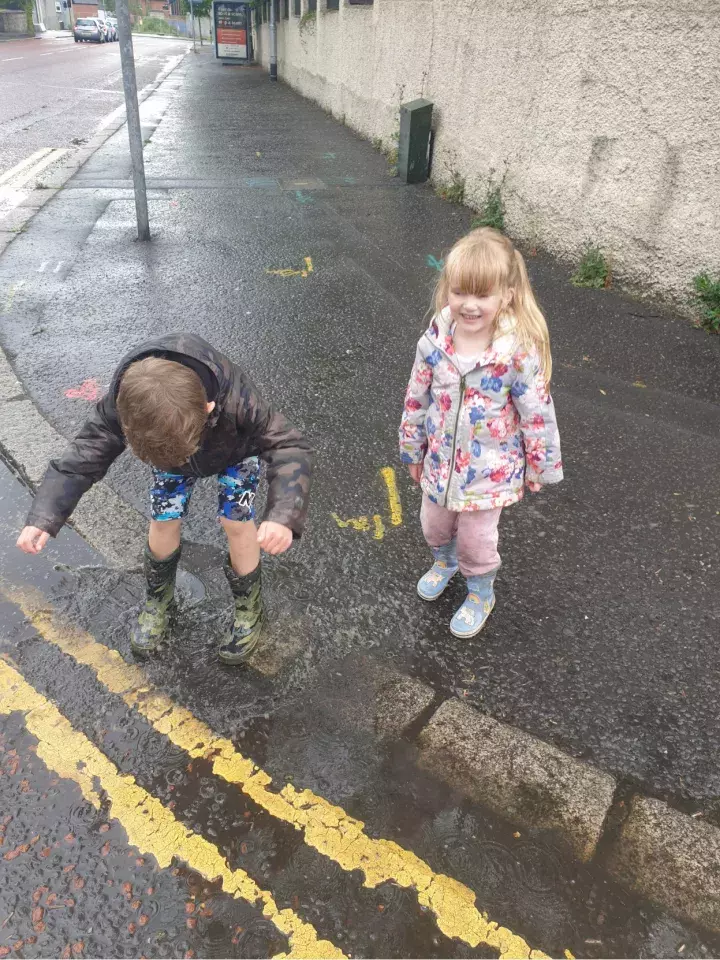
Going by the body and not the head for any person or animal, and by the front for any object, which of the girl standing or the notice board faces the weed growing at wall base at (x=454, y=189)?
the notice board

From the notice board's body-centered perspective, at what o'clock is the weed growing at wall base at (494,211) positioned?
The weed growing at wall base is roughly at 12 o'clock from the notice board.

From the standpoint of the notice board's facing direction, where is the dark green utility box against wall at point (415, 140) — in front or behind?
in front

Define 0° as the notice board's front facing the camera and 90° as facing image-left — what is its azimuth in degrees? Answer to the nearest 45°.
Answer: approximately 0°

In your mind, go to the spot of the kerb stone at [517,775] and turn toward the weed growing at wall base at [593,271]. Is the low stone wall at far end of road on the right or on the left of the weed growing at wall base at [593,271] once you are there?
left

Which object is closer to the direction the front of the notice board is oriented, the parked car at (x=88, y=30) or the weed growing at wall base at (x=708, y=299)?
the weed growing at wall base

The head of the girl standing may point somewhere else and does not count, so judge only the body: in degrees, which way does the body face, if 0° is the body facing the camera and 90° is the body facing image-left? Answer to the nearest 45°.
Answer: approximately 45°

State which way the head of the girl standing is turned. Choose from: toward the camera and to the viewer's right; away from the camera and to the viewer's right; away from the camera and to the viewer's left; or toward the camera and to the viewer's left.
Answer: toward the camera and to the viewer's left
